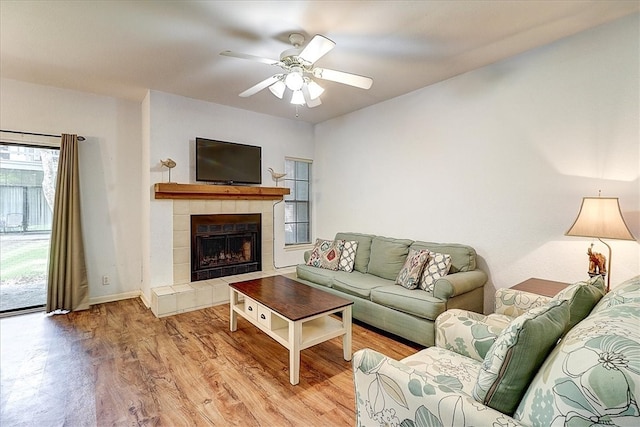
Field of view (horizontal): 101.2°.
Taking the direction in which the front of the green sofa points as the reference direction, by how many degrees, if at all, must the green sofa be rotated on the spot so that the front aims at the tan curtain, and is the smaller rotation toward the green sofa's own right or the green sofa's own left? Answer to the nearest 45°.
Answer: approximately 45° to the green sofa's own right

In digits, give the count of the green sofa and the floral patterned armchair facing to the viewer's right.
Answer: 0

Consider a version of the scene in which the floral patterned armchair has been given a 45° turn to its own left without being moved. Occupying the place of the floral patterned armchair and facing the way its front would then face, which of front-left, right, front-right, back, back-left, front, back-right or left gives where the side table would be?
right

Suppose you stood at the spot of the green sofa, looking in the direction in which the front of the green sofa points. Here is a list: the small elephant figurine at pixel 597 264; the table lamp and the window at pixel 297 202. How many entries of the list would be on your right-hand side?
1

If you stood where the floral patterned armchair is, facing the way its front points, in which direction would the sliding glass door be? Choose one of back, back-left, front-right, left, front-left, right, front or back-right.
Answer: front-left

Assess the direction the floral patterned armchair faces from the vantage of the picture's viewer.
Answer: facing away from the viewer and to the left of the viewer

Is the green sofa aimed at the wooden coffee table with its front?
yes

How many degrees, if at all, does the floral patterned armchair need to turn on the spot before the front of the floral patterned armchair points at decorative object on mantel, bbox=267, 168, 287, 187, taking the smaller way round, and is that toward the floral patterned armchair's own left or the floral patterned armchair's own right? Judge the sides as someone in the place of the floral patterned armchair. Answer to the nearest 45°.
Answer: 0° — it already faces it

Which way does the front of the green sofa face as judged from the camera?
facing the viewer and to the left of the viewer

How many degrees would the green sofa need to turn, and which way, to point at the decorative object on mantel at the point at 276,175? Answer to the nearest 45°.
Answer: approximately 90° to its right

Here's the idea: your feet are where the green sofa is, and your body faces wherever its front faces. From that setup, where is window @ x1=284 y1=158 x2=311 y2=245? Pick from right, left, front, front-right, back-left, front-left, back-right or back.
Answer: right

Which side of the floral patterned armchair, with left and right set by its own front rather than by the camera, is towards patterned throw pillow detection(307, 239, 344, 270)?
front

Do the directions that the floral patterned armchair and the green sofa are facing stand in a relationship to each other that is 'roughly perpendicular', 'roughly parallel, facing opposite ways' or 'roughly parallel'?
roughly perpendicular
